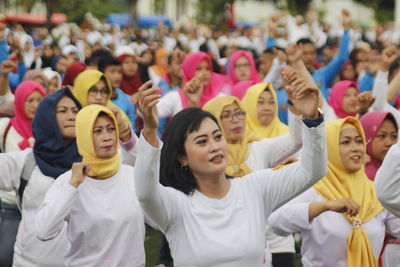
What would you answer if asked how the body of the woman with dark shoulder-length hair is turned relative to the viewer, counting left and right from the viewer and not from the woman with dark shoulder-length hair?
facing the viewer and to the right of the viewer

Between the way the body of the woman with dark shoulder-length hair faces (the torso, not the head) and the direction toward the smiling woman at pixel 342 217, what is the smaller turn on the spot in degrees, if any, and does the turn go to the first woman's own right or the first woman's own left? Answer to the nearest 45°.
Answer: approximately 90° to the first woman's own left

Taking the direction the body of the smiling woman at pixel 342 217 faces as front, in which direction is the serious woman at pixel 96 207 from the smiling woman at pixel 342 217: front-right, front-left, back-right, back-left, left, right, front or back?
back-right

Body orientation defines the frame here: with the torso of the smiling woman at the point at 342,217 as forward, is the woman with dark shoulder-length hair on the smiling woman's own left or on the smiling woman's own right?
on the smiling woman's own right

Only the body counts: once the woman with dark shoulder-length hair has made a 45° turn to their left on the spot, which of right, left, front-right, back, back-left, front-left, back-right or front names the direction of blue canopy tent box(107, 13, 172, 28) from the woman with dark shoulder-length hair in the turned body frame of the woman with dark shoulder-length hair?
left

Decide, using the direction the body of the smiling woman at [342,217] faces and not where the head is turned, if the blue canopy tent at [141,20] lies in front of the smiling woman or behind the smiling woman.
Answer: behind

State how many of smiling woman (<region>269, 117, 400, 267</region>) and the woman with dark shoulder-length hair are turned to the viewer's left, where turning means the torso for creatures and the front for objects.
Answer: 0

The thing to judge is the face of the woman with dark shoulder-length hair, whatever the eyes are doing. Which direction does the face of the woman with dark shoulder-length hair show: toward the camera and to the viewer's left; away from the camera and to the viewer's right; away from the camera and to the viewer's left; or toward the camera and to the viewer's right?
toward the camera and to the viewer's right

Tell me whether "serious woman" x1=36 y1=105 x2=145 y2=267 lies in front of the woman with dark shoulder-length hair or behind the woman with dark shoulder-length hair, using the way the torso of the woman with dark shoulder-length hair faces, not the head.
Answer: behind
